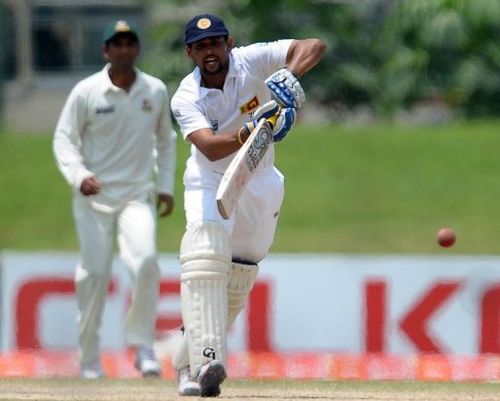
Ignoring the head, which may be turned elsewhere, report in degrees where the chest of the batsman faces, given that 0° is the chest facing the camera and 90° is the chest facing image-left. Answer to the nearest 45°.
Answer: approximately 0°

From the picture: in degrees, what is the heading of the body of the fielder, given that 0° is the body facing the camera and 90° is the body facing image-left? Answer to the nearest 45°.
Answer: approximately 0°

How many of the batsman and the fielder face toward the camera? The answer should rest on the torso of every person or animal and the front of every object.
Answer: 2

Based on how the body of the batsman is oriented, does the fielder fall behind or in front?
behind

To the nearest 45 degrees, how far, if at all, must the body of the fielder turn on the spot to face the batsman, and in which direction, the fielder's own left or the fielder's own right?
0° — they already face them
